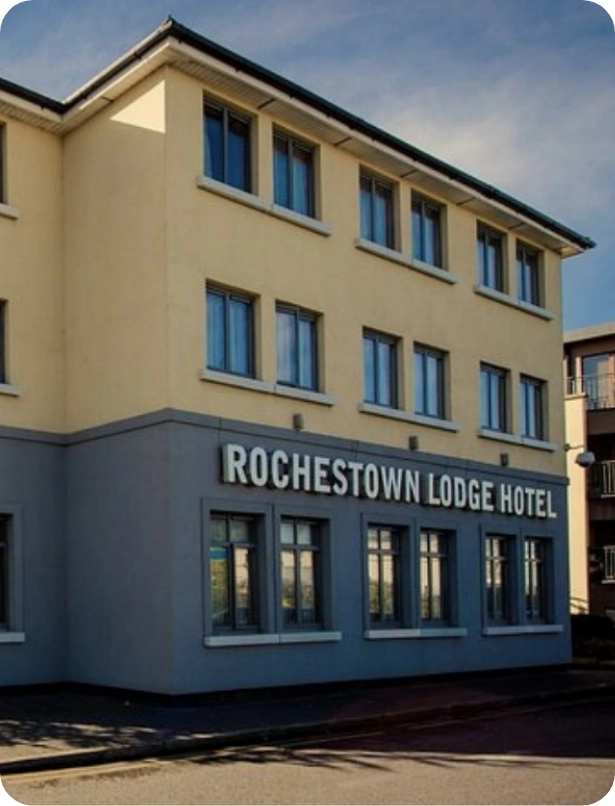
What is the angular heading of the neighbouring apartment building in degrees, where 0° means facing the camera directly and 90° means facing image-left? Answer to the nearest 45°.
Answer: approximately 45°
